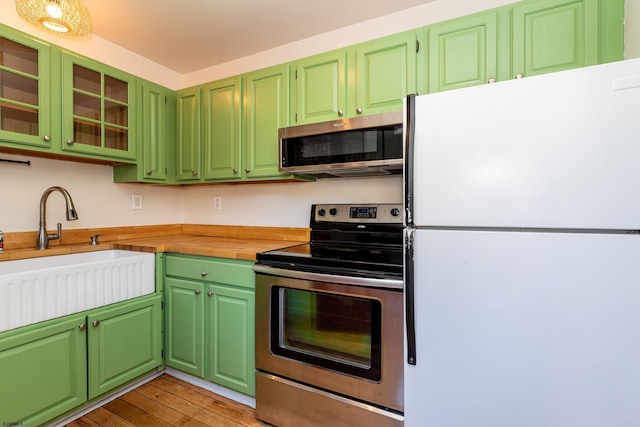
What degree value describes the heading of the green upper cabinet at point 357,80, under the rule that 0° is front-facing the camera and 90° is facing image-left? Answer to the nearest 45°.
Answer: approximately 45°

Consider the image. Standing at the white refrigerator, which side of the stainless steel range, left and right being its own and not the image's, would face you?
left

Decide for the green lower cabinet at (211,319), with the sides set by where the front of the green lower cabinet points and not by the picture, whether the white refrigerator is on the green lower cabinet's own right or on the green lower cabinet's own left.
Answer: on the green lower cabinet's own left

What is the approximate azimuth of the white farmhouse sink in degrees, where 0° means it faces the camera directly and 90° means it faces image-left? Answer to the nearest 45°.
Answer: approximately 315°

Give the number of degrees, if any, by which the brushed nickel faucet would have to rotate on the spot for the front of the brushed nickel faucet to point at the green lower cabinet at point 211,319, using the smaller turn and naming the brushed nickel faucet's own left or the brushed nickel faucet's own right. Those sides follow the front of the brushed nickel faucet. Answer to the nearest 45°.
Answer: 0° — it already faces it
